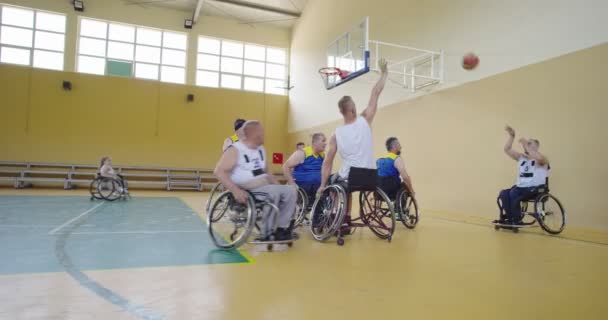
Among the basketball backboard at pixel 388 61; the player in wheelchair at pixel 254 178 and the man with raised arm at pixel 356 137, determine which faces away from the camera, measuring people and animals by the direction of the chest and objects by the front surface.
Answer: the man with raised arm

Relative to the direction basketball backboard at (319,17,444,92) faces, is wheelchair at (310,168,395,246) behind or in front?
in front

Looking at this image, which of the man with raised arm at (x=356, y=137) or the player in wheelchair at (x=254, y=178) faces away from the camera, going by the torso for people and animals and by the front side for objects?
the man with raised arm

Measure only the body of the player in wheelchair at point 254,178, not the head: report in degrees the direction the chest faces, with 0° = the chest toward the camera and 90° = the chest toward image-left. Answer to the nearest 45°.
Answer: approximately 315°

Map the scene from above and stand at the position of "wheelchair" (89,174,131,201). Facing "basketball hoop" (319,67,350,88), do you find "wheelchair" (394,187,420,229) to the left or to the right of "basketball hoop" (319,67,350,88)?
right

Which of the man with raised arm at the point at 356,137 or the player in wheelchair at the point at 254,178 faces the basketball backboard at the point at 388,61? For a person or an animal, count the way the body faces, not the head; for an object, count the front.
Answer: the man with raised arm

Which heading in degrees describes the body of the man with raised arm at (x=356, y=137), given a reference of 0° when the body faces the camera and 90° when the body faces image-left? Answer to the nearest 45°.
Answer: approximately 180°

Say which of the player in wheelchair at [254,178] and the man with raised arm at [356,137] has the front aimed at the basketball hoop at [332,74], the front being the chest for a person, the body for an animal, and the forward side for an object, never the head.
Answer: the man with raised arm

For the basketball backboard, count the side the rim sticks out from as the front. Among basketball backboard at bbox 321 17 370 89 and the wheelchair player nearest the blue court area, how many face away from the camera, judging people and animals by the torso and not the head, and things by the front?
0

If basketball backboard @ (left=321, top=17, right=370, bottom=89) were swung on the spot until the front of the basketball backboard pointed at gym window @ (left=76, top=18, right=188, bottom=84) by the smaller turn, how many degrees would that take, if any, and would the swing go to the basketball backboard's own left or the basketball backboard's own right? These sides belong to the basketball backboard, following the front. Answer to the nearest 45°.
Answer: approximately 90° to the basketball backboard's own right

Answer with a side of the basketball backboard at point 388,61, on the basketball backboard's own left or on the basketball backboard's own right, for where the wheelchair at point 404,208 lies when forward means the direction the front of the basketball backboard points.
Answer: on the basketball backboard's own left

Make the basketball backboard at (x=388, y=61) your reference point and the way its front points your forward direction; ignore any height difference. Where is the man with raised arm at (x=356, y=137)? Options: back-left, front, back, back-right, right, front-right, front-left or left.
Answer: front-left

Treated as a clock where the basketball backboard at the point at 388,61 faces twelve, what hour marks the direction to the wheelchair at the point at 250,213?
The wheelchair is roughly at 11 o'clock from the basketball backboard.
